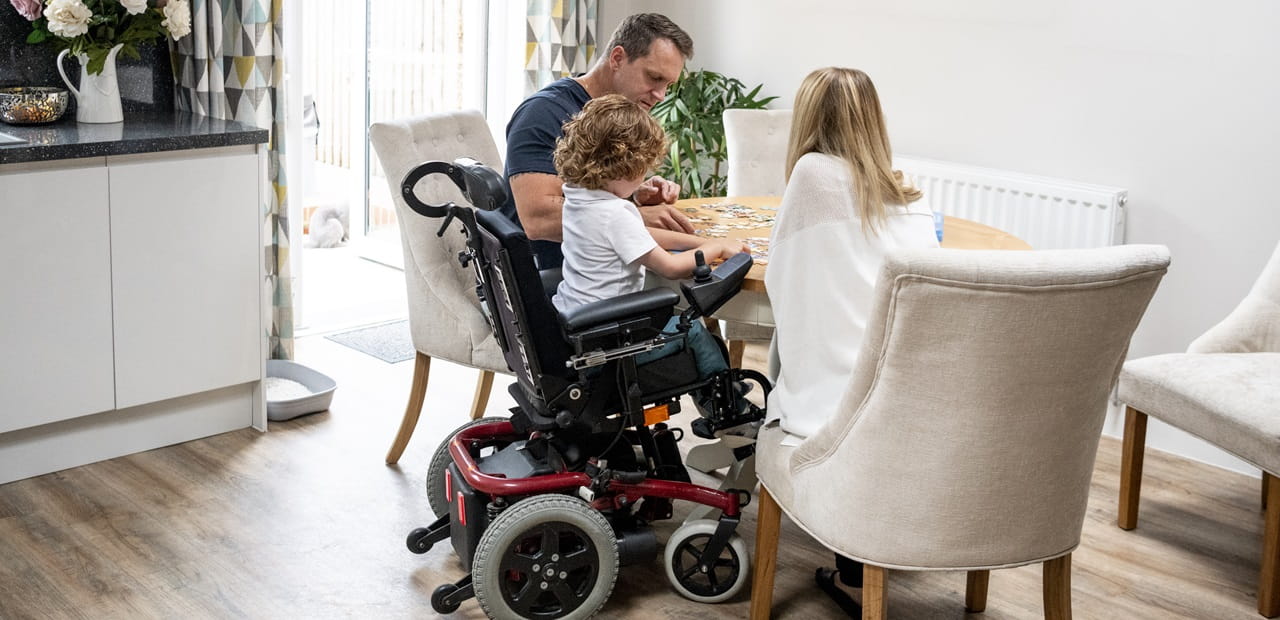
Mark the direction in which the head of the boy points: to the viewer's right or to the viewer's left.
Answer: to the viewer's right

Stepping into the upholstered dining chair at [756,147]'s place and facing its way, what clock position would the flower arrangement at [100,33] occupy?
The flower arrangement is roughly at 2 o'clock from the upholstered dining chair.

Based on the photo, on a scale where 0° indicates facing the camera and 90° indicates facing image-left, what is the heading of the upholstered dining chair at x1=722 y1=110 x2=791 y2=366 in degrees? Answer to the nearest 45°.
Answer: approximately 0°

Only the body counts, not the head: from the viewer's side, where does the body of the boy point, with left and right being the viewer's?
facing away from the viewer and to the right of the viewer

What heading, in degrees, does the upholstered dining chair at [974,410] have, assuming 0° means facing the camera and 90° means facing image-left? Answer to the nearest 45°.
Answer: approximately 135°

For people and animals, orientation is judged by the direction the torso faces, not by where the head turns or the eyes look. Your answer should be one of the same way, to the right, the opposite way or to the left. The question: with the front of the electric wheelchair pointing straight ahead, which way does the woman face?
to the left

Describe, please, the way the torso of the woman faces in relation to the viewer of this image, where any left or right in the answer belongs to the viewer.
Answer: facing away from the viewer and to the left of the viewer
